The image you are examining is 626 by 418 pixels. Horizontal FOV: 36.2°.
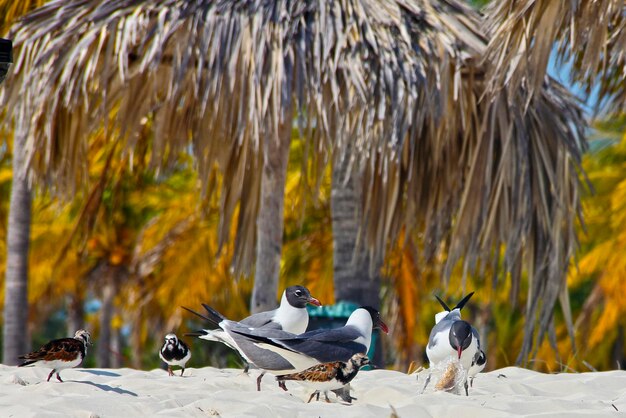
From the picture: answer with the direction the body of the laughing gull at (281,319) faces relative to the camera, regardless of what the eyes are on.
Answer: to the viewer's right

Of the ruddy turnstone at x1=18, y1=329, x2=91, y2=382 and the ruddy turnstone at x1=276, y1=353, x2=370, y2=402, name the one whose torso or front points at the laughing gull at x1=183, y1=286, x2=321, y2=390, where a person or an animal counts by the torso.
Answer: the ruddy turnstone at x1=18, y1=329, x2=91, y2=382

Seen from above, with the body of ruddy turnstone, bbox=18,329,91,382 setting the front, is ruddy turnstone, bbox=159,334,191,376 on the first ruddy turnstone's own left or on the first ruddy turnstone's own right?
on the first ruddy turnstone's own left

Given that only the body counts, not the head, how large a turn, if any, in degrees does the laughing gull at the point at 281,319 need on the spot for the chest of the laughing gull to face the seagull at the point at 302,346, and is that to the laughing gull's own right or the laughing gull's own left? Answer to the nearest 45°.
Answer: approximately 90° to the laughing gull's own right

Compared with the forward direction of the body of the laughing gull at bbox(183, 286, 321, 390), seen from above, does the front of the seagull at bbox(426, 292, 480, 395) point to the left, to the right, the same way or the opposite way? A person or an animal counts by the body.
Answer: to the right

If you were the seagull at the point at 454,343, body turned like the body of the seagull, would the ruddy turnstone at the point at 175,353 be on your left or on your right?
on your right

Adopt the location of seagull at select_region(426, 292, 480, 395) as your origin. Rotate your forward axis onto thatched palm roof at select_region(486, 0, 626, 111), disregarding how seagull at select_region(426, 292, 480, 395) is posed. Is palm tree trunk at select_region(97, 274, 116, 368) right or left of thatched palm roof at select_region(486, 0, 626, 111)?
left

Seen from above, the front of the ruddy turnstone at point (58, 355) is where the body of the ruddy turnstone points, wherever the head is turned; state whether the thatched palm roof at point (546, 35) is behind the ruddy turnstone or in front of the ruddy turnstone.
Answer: in front

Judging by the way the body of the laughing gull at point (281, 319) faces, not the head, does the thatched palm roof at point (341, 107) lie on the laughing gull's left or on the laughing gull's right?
on the laughing gull's left

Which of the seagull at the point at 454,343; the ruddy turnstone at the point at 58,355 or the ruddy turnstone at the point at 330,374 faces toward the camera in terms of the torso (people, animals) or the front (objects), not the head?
the seagull

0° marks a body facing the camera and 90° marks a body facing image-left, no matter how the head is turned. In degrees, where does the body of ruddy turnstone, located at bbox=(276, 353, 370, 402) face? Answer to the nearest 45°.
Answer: approximately 270°

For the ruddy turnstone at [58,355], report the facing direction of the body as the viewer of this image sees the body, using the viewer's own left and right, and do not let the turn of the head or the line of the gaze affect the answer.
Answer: facing to the right of the viewer

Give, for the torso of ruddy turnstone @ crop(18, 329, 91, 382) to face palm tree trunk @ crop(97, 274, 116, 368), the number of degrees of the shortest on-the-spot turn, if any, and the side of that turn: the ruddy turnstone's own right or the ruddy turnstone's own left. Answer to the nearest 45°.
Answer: approximately 90° to the ruddy turnstone's own left

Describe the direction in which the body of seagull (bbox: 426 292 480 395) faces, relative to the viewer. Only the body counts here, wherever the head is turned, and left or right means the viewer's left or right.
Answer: facing the viewer

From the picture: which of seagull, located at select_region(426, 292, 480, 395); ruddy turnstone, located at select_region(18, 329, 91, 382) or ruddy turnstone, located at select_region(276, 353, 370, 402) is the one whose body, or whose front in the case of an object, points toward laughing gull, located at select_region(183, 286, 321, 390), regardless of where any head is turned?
ruddy turnstone, located at select_region(18, 329, 91, 382)

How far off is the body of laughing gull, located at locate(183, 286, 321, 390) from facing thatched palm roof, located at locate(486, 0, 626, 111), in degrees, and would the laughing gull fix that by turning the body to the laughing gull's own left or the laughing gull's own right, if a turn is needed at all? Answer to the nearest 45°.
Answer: approximately 45° to the laughing gull's own left
